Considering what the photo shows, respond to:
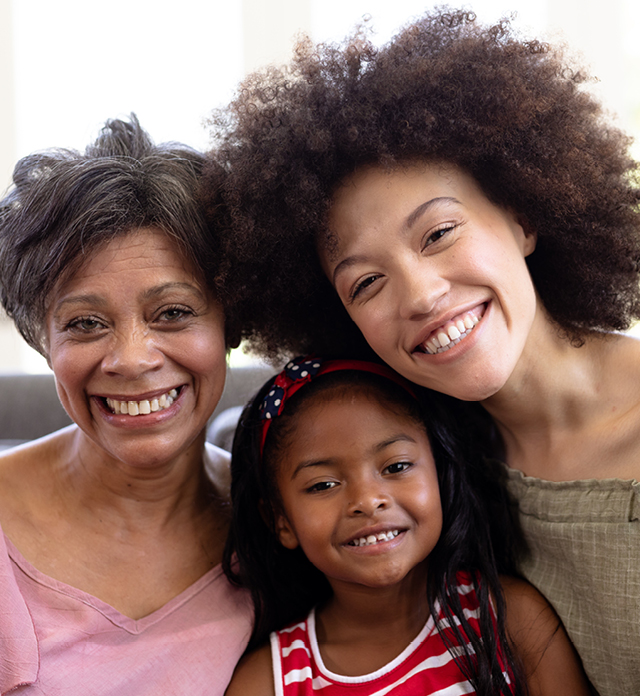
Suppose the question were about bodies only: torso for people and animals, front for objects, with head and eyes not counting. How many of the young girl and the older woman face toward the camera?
2

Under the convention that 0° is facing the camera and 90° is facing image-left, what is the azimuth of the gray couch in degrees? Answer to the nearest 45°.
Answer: approximately 0°

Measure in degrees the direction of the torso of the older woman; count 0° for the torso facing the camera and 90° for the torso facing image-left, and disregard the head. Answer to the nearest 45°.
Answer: approximately 0°
